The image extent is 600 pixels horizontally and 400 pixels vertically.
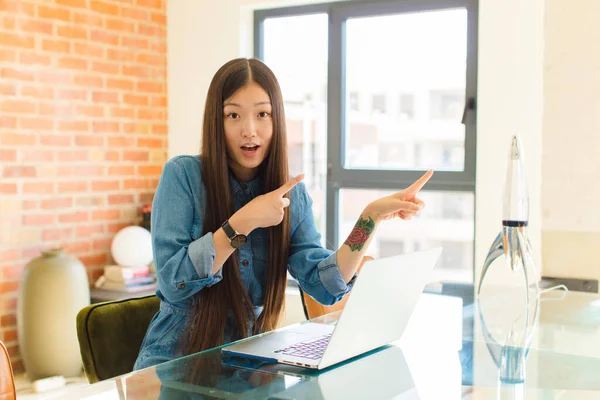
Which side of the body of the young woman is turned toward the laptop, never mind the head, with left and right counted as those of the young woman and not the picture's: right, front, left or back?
front

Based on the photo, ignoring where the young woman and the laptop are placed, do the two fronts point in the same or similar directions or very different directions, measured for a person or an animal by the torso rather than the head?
very different directions

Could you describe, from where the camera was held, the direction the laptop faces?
facing away from the viewer and to the left of the viewer

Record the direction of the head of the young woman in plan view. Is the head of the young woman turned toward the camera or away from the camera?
toward the camera

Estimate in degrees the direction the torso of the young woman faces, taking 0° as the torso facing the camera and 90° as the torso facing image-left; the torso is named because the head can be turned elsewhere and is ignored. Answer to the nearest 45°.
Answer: approximately 315°

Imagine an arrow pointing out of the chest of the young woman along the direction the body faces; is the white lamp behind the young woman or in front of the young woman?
behind

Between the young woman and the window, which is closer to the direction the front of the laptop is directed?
the young woman

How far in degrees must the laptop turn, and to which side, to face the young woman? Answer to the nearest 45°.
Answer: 0° — it already faces them

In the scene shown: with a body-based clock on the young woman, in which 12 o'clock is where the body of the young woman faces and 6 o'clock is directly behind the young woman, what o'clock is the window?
The window is roughly at 8 o'clock from the young woman.

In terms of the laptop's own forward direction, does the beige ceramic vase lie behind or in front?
in front

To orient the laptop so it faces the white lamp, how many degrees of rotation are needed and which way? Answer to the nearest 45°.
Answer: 0° — it already faces it
